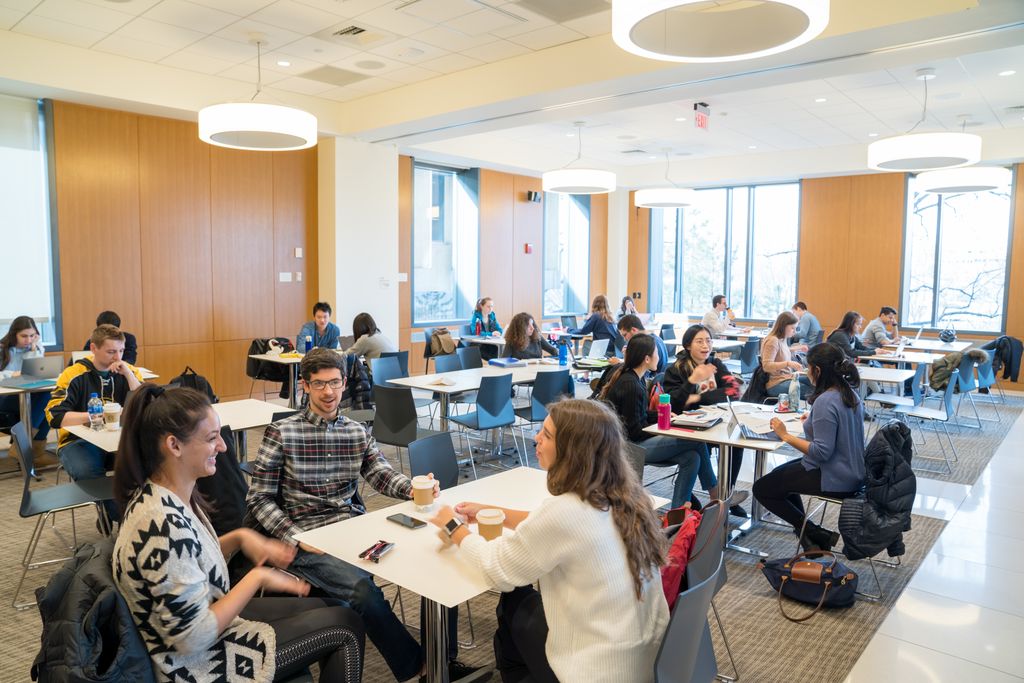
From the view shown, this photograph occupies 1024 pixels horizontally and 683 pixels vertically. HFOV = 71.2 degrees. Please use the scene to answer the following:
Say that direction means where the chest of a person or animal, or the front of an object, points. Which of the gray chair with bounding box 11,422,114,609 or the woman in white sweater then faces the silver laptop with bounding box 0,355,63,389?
the woman in white sweater

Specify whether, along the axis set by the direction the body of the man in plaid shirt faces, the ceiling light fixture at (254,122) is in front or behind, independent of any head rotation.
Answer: behind

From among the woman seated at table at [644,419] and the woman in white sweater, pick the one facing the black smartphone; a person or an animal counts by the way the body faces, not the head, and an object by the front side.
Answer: the woman in white sweater

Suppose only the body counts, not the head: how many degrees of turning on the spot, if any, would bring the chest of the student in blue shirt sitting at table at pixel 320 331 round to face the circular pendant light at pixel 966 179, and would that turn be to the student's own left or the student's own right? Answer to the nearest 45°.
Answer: approximately 90° to the student's own left

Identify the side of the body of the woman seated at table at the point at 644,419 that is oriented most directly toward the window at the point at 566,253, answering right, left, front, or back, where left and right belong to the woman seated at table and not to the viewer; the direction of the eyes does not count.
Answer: left

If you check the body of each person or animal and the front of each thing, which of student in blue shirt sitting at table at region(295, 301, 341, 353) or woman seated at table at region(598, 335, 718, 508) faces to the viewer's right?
the woman seated at table

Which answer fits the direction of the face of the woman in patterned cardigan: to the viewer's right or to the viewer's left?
to the viewer's right

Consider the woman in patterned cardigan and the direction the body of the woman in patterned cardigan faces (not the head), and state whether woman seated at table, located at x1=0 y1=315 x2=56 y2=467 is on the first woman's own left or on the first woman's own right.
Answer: on the first woman's own left

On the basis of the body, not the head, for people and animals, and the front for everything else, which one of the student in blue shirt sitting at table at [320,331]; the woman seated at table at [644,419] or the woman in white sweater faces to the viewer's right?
the woman seated at table

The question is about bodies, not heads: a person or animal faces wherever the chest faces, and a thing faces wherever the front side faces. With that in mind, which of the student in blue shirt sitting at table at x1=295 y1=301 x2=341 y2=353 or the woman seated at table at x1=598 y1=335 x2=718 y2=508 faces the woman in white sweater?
the student in blue shirt sitting at table

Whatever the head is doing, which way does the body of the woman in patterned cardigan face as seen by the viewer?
to the viewer's right
